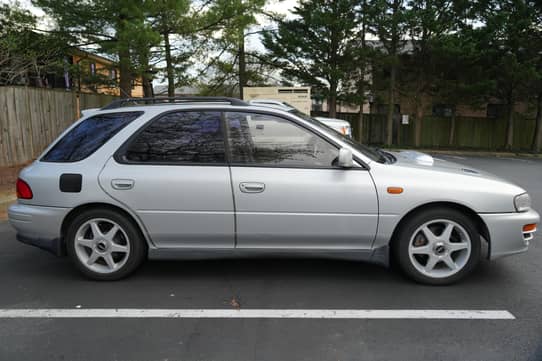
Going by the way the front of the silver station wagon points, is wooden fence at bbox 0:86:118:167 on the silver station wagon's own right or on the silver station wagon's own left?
on the silver station wagon's own left

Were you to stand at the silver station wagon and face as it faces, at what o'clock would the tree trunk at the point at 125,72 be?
The tree trunk is roughly at 8 o'clock from the silver station wagon.

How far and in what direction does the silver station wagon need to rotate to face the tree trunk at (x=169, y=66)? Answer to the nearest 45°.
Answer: approximately 90° to its left

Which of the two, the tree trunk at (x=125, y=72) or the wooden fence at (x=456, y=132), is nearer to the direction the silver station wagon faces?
the wooden fence

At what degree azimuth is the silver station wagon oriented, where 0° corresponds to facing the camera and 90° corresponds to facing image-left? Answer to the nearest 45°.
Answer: approximately 270°
